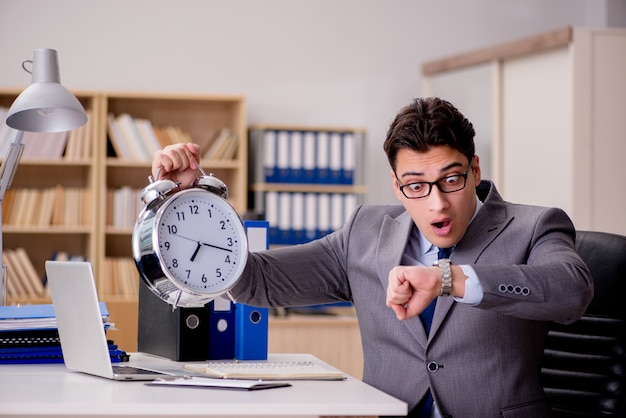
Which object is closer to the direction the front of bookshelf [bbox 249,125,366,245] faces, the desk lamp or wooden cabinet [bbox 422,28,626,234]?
the desk lamp

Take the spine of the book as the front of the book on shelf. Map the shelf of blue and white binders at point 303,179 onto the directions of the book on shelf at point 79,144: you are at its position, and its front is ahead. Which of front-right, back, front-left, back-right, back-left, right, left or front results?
left

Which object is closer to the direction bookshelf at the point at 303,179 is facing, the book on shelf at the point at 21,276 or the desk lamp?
the desk lamp

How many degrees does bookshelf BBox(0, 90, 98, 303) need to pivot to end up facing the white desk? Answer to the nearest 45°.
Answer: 0° — it already faces it

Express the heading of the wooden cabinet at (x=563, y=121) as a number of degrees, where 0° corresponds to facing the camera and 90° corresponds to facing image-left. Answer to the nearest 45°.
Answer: approximately 45°

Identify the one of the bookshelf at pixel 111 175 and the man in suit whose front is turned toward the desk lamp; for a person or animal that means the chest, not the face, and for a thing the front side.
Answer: the bookshelf

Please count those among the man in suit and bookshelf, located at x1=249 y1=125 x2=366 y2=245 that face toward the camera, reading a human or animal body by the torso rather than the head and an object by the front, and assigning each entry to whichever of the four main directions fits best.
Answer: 2

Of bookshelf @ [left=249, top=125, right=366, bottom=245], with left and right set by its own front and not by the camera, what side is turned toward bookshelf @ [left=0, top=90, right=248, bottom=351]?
right

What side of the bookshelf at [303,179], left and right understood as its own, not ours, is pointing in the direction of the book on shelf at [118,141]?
right

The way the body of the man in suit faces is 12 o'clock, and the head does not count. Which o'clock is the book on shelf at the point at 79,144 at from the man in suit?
The book on shelf is roughly at 5 o'clock from the man in suit.

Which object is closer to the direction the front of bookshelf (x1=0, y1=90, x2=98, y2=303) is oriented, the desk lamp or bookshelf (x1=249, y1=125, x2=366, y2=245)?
the desk lamp

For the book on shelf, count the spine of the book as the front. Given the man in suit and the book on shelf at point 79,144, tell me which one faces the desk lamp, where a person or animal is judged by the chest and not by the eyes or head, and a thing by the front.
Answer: the book on shelf

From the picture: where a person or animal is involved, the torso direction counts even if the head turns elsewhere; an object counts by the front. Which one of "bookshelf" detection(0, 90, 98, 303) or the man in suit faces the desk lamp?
the bookshelf

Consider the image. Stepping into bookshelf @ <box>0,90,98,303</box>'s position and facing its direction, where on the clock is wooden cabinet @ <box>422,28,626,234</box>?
The wooden cabinet is roughly at 10 o'clock from the bookshelf.
